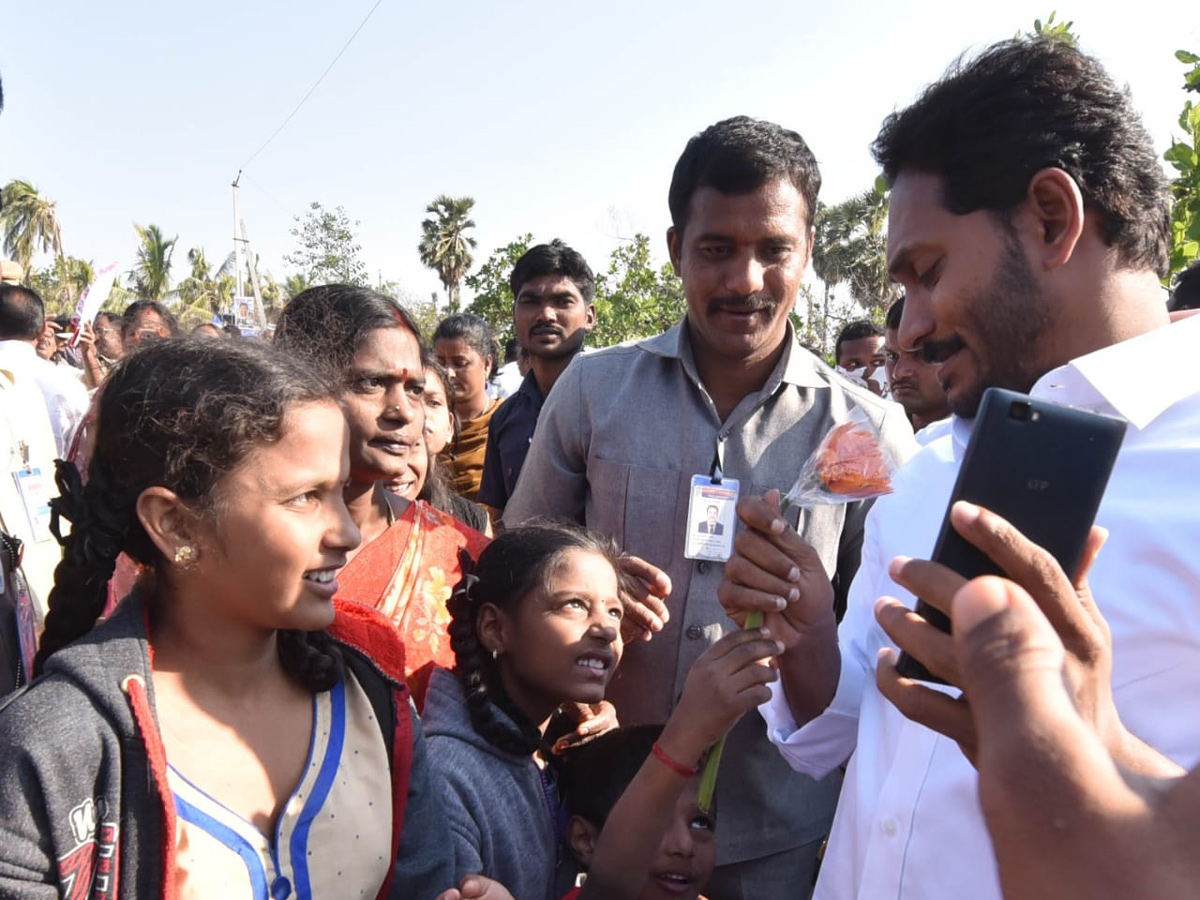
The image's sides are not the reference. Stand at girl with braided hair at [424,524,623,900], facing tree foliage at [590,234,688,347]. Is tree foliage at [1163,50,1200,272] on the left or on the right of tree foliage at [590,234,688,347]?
right

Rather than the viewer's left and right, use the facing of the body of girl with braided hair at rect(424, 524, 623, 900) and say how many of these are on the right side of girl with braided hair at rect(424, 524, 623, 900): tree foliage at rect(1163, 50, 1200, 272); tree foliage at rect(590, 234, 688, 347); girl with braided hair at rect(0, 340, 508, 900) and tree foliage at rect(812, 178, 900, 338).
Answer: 1

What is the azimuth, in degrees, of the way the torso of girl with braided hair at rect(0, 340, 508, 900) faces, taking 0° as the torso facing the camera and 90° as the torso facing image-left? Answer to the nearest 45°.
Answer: approximately 315°

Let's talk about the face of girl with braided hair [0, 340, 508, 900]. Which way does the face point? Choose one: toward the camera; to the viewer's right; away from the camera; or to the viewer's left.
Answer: to the viewer's right

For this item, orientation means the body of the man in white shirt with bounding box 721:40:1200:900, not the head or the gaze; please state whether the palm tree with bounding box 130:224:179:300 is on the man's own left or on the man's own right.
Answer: on the man's own right
